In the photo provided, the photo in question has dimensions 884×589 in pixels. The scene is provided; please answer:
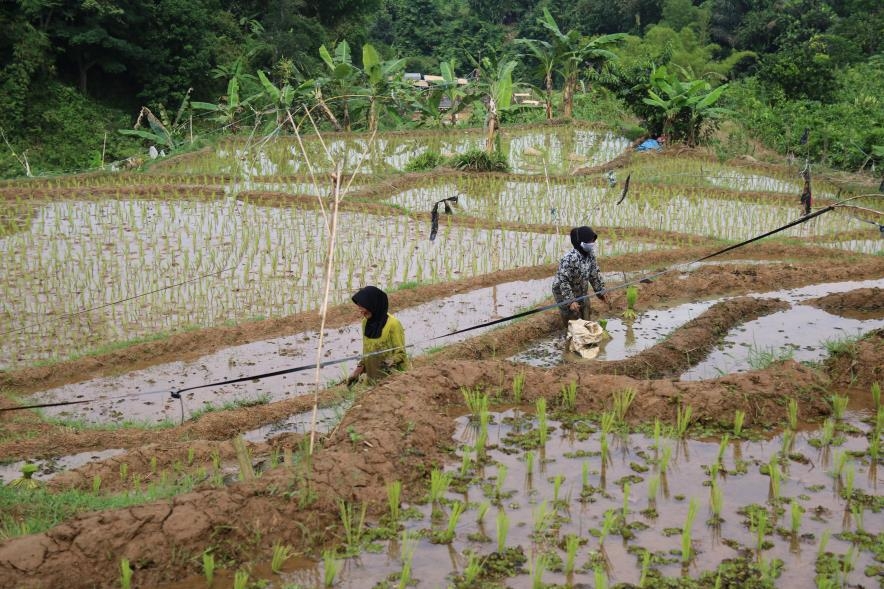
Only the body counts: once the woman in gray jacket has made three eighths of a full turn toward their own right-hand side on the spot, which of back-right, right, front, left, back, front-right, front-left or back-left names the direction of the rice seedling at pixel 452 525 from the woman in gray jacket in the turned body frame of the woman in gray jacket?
left

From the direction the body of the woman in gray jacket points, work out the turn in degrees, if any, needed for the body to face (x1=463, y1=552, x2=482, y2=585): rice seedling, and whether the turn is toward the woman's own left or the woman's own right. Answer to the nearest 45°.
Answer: approximately 45° to the woman's own right

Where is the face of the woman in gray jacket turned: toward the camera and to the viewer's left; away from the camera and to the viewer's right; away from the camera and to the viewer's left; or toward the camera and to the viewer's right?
toward the camera and to the viewer's right

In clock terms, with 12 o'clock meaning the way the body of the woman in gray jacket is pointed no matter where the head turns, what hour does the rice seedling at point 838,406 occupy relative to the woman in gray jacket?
The rice seedling is roughly at 12 o'clock from the woman in gray jacket.

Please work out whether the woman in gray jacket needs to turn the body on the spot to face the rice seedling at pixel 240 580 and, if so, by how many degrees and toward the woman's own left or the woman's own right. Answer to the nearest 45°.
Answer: approximately 45° to the woman's own right

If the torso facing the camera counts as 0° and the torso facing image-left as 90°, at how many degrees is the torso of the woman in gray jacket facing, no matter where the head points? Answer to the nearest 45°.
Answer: approximately 315°

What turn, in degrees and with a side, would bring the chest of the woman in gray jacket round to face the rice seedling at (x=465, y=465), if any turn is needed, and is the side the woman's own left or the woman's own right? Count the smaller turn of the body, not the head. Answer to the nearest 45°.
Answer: approximately 45° to the woman's own right

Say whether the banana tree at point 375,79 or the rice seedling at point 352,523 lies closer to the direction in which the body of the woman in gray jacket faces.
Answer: the rice seedling

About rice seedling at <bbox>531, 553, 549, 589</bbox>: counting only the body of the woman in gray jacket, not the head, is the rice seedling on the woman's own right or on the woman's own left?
on the woman's own right

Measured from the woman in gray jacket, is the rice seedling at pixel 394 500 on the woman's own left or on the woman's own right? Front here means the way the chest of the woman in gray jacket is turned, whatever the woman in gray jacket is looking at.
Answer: on the woman's own right

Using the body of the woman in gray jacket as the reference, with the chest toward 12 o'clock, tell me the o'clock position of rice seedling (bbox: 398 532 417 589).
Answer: The rice seedling is roughly at 2 o'clock from the woman in gray jacket.

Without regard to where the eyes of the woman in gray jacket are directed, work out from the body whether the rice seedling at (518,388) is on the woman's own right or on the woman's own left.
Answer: on the woman's own right

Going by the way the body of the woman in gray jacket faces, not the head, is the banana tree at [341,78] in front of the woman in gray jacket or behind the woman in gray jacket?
behind

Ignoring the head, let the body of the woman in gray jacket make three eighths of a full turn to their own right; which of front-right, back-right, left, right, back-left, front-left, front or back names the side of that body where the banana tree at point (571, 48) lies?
right
